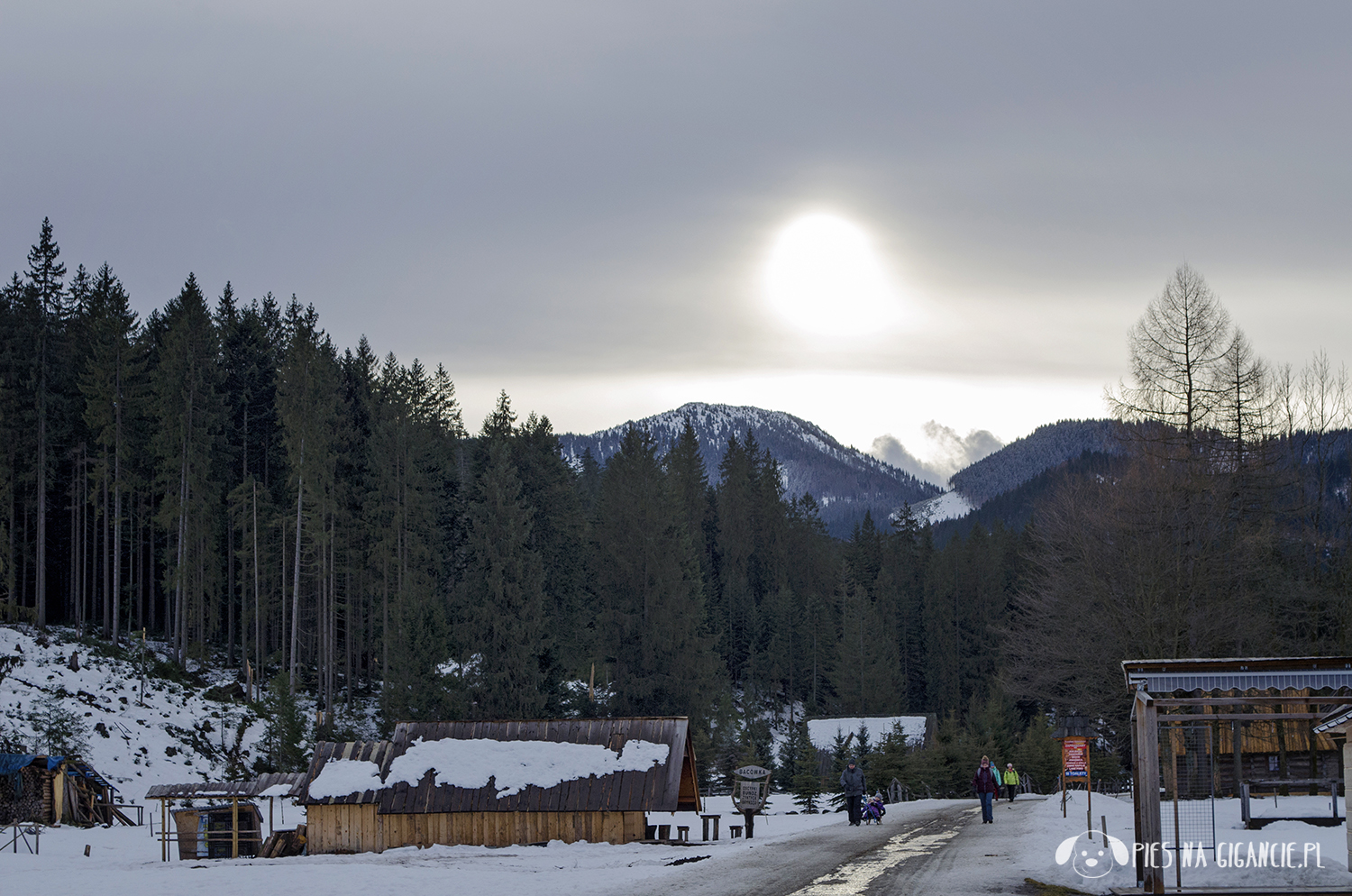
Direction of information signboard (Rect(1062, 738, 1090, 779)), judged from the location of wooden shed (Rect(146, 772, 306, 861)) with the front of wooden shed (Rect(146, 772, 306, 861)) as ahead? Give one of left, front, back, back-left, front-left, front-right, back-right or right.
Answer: front-left

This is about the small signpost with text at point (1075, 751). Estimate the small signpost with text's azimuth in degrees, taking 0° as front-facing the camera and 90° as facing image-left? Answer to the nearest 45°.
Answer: approximately 45°

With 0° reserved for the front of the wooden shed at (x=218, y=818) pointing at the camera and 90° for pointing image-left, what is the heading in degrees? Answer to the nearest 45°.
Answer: approximately 0°
